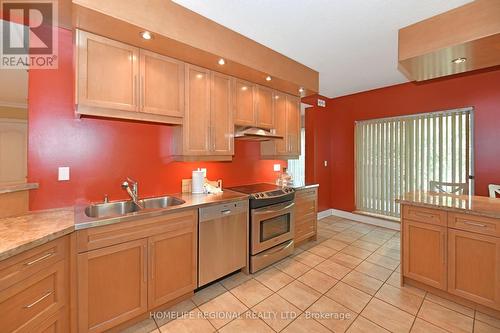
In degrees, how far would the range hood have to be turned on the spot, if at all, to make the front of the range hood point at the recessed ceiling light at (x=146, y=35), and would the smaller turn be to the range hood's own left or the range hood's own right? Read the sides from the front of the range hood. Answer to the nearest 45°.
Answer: approximately 90° to the range hood's own right

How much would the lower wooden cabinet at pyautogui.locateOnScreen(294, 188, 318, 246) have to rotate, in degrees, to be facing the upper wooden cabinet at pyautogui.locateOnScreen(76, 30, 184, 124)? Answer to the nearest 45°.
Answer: approximately 90° to its right

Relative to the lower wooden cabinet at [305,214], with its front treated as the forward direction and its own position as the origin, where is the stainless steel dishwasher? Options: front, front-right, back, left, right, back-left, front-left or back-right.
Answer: right

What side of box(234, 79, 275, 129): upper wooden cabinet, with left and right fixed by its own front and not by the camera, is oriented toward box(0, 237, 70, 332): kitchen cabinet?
right

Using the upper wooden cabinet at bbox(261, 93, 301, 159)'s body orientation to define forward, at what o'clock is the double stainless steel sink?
The double stainless steel sink is roughly at 3 o'clock from the upper wooden cabinet.

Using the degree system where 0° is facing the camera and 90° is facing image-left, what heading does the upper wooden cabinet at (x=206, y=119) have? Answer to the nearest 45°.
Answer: approximately 315°

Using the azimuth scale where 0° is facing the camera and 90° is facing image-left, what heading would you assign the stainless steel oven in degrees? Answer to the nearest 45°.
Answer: approximately 315°

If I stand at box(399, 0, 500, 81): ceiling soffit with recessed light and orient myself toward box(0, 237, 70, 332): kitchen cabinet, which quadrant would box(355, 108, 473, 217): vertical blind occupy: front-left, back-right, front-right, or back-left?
back-right

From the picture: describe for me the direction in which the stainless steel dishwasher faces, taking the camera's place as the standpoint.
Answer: facing the viewer and to the right of the viewer

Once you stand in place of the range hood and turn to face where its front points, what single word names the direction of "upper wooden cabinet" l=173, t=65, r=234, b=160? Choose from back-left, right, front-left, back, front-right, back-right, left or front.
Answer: right

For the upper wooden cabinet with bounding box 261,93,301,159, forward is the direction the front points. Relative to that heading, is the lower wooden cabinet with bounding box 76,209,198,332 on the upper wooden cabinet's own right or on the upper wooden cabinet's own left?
on the upper wooden cabinet's own right

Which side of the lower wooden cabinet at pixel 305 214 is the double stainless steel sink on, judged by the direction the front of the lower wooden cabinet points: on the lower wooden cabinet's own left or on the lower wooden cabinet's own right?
on the lower wooden cabinet's own right

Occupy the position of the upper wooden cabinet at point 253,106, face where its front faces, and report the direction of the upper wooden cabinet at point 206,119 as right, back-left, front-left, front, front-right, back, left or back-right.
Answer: right

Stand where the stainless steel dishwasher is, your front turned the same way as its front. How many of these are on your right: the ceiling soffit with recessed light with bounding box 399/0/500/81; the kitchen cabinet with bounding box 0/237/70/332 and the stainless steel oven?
1
